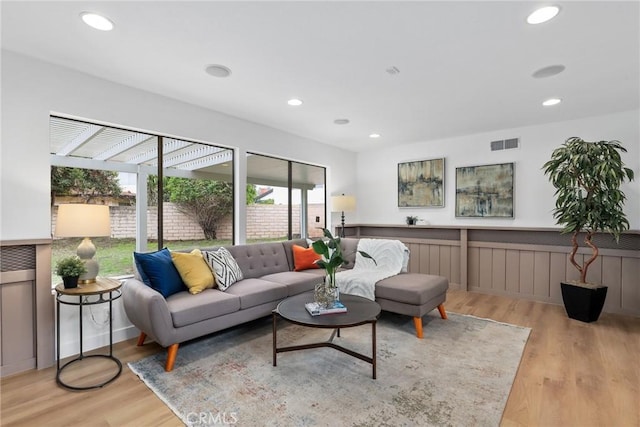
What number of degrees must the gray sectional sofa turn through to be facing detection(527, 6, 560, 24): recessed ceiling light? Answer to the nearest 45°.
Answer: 0° — it already faces it

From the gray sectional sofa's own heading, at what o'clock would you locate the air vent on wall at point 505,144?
The air vent on wall is roughly at 10 o'clock from the gray sectional sofa.

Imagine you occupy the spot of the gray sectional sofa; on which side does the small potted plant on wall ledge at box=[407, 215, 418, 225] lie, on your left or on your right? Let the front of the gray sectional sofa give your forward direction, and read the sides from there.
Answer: on your left

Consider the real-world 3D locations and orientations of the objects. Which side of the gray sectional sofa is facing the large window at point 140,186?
back

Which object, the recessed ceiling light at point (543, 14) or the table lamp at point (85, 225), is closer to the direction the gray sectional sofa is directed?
the recessed ceiling light

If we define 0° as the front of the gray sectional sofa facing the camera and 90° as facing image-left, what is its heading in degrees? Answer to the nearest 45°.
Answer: approximately 315°

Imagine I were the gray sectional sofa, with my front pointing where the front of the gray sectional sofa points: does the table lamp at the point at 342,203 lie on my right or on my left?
on my left

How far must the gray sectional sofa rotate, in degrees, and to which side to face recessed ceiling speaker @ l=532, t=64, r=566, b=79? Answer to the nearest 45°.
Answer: approximately 45° to its left

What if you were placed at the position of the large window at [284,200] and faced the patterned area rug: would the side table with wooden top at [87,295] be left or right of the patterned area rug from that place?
right

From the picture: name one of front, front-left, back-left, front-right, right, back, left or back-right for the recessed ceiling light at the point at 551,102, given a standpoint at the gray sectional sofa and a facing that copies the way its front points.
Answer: front-left

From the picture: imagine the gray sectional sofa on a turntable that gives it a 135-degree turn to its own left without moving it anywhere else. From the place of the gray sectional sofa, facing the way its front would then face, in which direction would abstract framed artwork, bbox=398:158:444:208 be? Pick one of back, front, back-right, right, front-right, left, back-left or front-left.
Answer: front-right
